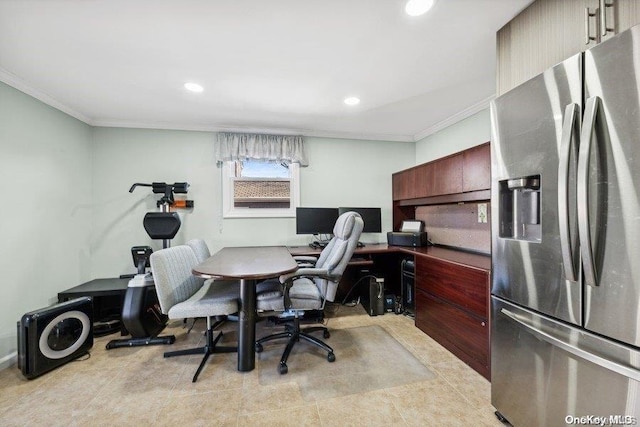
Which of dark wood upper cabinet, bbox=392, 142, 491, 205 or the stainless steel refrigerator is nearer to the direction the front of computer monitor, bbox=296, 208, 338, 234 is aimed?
the stainless steel refrigerator

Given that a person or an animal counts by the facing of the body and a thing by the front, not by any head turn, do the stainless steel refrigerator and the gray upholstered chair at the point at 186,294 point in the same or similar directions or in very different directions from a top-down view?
very different directions

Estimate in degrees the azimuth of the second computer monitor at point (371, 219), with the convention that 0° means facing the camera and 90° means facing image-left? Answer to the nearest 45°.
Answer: approximately 0°

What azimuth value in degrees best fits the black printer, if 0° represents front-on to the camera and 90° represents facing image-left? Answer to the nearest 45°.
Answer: approximately 45°

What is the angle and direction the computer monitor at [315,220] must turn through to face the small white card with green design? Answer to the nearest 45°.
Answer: approximately 45° to its left

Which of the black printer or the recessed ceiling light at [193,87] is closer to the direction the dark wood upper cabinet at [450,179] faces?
the recessed ceiling light

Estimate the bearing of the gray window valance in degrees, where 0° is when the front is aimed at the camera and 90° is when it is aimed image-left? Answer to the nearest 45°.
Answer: approximately 0°

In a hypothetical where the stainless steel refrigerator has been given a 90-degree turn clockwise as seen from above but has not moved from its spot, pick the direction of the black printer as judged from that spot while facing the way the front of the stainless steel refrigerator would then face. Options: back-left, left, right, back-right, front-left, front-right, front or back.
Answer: front

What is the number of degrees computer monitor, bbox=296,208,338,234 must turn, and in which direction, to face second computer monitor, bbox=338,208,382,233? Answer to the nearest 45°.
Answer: approximately 90° to its left

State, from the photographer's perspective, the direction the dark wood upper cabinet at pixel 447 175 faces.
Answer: facing the viewer and to the left of the viewer

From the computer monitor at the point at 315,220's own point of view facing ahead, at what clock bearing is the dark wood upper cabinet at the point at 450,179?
The dark wood upper cabinet is roughly at 10 o'clock from the computer monitor.

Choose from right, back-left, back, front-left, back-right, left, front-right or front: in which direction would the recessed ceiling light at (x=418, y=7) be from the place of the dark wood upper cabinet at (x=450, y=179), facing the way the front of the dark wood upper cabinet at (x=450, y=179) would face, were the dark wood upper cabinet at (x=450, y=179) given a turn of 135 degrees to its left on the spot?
right

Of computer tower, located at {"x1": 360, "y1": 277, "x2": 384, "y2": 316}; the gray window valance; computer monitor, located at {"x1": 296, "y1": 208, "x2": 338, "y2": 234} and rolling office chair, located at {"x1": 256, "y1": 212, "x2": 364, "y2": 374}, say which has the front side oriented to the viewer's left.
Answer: the rolling office chair

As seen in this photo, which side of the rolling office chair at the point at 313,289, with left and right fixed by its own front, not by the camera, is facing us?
left

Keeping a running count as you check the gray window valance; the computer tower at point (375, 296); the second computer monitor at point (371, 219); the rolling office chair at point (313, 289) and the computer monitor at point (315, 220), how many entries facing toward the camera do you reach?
4

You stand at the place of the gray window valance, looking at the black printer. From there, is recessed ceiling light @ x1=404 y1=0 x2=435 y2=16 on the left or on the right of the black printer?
right
